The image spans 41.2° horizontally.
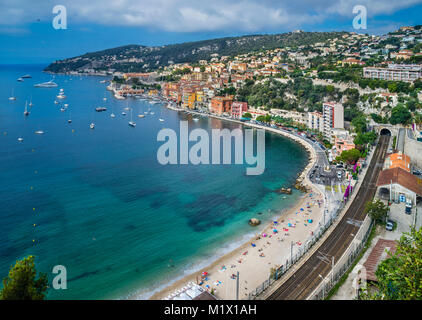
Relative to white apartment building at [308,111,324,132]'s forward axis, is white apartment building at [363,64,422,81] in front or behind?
behind

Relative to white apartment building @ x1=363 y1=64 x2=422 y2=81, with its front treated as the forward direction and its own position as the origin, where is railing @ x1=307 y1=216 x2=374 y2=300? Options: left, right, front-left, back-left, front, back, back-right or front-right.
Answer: front-left

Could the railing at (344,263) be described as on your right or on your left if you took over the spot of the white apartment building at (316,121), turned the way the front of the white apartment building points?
on your left

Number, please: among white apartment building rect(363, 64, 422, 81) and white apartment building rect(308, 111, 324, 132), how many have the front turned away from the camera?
0

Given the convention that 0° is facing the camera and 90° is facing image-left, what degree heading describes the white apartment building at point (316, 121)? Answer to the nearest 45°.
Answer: approximately 45°

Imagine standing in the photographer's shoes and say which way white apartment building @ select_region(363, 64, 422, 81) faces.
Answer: facing the viewer and to the left of the viewer

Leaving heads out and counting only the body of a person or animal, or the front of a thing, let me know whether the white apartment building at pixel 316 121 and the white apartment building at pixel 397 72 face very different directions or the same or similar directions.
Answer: same or similar directions

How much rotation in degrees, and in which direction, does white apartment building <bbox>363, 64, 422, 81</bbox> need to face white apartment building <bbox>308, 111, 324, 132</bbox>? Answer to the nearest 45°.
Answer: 0° — it already faces it

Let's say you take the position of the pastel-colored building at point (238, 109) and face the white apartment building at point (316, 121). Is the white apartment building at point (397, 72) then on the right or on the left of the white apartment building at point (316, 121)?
left
